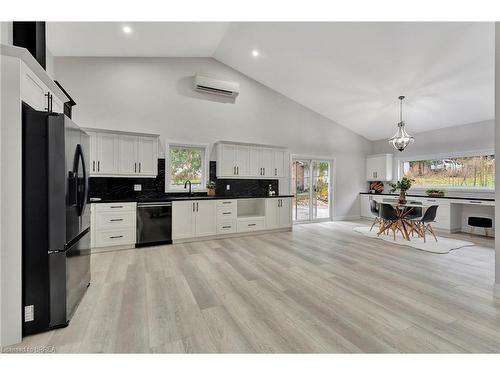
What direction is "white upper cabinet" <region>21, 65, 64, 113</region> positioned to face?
to the viewer's right

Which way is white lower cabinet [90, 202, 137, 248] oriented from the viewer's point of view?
toward the camera

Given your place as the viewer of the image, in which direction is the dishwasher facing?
facing the viewer

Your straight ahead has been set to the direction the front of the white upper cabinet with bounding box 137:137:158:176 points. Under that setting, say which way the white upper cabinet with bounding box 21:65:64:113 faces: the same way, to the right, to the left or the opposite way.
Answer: to the left

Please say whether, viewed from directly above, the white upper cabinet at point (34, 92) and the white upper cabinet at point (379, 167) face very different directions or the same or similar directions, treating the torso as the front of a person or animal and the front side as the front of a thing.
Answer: very different directions

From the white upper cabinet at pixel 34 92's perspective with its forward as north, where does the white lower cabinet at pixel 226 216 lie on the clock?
The white lower cabinet is roughly at 11 o'clock from the white upper cabinet.

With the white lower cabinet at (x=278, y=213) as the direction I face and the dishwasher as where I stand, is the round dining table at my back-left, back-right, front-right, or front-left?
front-right

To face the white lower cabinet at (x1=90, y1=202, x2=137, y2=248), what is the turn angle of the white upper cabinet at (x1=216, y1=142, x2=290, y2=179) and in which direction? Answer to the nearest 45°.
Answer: approximately 90° to its right

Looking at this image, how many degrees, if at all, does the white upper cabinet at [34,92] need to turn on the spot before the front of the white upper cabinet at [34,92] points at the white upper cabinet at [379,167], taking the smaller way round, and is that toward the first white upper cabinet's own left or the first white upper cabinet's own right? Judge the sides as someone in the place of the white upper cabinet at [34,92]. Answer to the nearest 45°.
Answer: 0° — it already faces it

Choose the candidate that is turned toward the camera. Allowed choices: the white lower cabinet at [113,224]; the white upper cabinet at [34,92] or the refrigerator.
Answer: the white lower cabinet

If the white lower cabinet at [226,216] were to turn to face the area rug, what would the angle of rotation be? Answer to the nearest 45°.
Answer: approximately 45° to its left

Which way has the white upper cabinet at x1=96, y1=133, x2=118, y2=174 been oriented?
toward the camera

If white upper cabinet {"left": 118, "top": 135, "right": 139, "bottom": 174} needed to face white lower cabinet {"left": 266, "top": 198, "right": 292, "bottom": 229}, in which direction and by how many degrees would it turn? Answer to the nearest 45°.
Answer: approximately 90° to its left

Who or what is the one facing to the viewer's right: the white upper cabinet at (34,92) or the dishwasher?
the white upper cabinet

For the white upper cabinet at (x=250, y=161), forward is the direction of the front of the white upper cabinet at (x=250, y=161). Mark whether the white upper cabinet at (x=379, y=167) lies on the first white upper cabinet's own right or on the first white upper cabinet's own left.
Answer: on the first white upper cabinet's own left

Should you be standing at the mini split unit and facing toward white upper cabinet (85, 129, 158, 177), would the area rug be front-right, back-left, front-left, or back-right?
back-left
